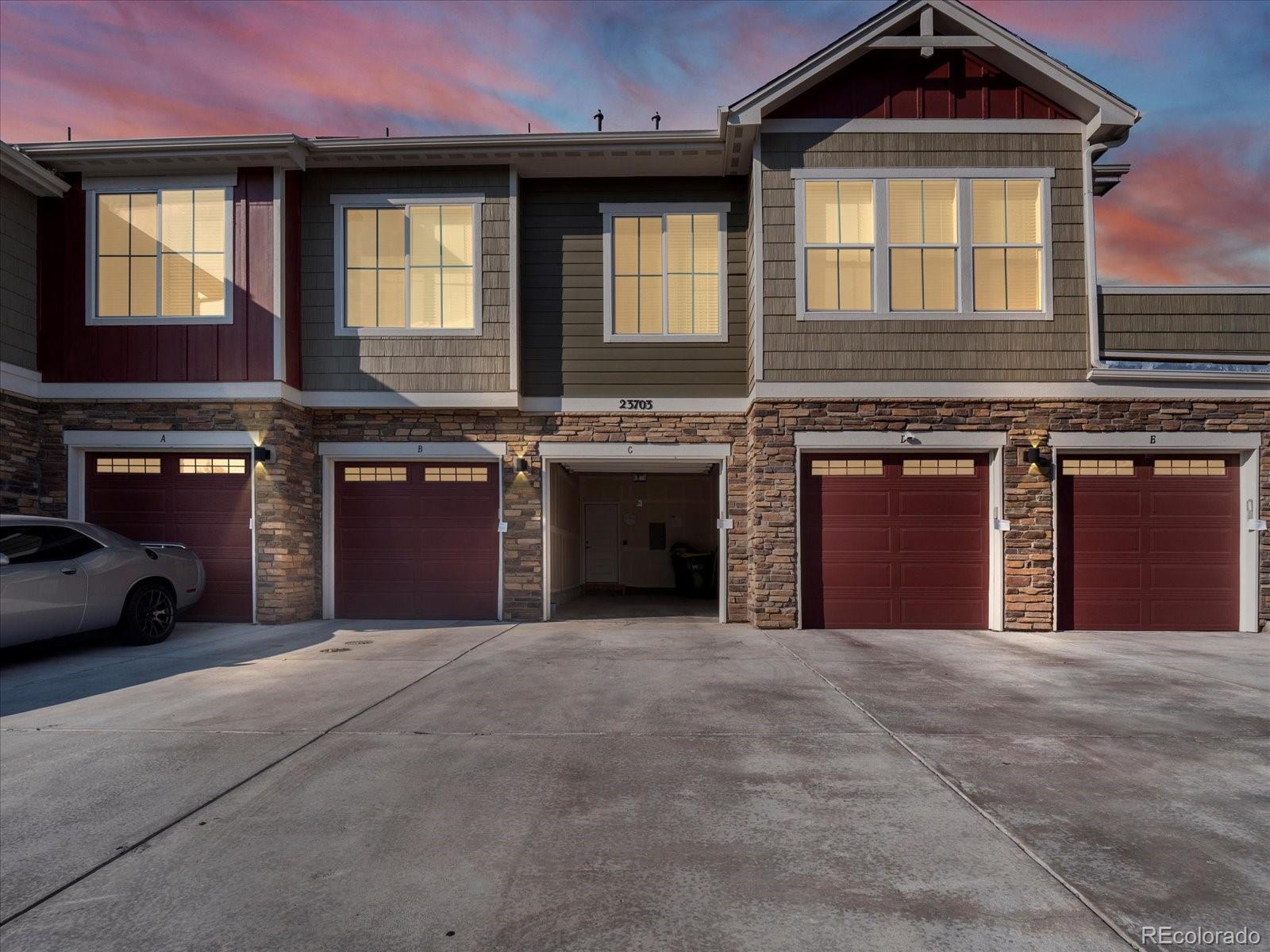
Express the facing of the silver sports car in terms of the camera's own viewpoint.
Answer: facing the viewer and to the left of the viewer

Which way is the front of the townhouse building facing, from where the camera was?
facing the viewer

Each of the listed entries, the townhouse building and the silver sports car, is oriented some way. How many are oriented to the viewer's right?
0

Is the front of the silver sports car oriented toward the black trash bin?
no
